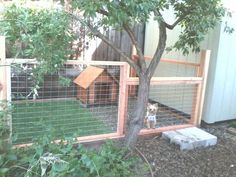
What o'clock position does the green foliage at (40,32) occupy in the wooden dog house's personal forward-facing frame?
The green foliage is roughly at 2 o'clock from the wooden dog house.
